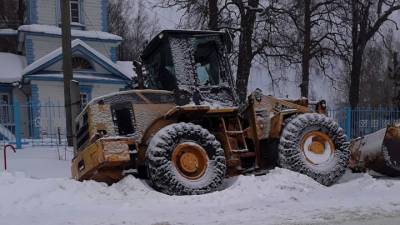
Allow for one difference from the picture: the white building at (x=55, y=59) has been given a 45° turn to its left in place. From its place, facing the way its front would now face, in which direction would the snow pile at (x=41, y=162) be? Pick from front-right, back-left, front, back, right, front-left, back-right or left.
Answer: front-right

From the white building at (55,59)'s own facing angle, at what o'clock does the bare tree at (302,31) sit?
The bare tree is roughly at 10 o'clock from the white building.

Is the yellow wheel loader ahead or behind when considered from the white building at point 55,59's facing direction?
ahead

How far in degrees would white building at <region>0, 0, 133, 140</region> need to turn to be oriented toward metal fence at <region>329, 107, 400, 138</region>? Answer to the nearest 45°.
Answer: approximately 45° to its left

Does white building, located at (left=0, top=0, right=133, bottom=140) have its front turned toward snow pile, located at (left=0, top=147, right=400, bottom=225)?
yes

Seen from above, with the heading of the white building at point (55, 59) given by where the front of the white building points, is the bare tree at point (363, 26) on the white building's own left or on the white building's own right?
on the white building's own left

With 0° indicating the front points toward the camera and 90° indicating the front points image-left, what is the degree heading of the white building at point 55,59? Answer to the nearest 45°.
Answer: approximately 0°

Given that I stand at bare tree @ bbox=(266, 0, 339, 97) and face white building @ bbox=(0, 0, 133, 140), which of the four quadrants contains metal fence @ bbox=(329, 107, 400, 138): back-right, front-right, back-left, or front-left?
back-left

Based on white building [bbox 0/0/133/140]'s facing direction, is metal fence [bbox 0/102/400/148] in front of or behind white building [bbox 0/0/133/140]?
in front

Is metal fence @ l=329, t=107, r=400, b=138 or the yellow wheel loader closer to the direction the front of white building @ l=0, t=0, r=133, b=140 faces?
the yellow wheel loader
